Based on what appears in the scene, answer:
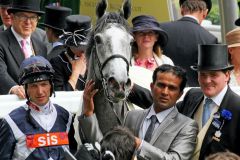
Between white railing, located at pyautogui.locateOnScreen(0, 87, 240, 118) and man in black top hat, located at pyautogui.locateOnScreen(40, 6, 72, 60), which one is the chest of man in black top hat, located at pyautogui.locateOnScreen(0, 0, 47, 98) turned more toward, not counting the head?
the white railing

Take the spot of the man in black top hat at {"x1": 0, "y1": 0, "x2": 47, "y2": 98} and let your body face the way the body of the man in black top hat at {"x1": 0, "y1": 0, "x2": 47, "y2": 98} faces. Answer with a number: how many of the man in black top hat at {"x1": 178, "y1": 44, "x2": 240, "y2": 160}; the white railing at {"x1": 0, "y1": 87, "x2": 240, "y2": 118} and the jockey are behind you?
0

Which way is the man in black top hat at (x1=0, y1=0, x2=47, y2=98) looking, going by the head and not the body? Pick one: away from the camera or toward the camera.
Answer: toward the camera

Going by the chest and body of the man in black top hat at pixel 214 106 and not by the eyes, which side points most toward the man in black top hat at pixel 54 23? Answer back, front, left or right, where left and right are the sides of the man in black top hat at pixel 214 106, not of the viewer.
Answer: right

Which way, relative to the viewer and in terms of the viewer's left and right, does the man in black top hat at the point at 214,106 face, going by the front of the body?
facing the viewer and to the left of the viewer

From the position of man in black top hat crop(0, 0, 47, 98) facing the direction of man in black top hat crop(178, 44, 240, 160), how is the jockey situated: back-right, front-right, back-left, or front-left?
front-right

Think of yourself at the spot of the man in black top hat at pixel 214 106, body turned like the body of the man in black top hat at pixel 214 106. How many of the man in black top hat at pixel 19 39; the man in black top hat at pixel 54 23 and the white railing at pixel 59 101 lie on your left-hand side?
0

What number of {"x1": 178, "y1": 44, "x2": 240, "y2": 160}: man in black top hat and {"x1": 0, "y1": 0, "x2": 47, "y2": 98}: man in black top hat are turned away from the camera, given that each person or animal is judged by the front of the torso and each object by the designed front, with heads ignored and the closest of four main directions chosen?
0

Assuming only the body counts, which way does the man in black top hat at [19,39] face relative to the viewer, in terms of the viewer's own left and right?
facing the viewer and to the right of the viewer

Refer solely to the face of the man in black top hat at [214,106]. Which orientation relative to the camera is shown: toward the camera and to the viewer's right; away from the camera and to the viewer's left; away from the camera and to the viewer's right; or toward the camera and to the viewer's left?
toward the camera and to the viewer's left

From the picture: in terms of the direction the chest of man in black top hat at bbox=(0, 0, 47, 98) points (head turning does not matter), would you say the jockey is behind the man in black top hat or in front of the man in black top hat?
in front
